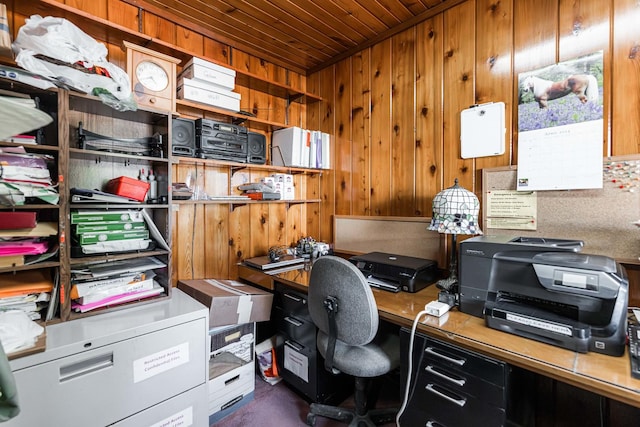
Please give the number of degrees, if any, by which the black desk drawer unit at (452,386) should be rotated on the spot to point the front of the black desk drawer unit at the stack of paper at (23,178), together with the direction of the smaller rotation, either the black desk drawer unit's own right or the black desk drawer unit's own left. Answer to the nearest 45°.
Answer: approximately 45° to the black desk drawer unit's own right

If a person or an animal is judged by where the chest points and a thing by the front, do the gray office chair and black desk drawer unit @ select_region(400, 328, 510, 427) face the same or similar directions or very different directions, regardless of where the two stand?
very different directions

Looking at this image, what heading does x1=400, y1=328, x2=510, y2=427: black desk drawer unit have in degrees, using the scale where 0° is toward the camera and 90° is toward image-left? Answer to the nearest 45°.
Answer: approximately 45°

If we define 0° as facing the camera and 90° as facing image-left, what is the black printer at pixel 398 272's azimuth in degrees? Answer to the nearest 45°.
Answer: approximately 45°

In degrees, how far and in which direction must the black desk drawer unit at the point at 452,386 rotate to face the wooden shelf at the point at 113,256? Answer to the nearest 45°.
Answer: approximately 45° to its right

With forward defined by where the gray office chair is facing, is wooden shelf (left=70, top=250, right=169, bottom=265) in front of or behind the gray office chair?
behind

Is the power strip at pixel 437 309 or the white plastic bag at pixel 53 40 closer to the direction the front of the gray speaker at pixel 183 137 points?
the power strip

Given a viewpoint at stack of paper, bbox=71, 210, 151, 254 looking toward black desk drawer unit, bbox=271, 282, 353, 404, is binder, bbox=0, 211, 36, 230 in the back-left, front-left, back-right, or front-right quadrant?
back-right
